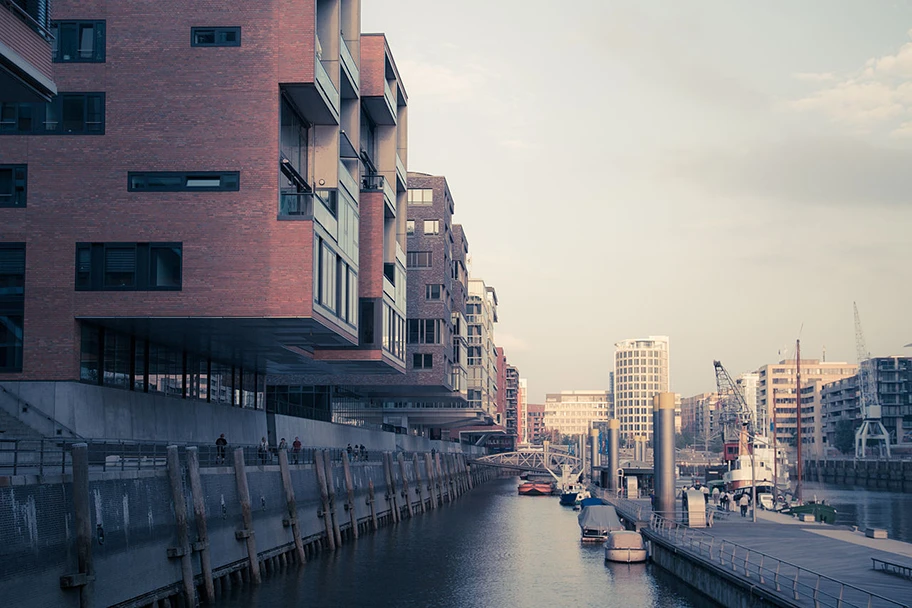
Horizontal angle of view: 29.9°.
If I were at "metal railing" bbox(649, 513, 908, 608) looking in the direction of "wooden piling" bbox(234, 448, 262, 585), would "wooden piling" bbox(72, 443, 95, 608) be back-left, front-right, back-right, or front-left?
front-left

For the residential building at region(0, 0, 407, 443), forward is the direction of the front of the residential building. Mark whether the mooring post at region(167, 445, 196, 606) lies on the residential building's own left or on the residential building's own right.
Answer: on the residential building's own right

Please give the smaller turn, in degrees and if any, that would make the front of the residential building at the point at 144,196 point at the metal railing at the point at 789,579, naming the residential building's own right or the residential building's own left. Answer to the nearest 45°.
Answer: approximately 45° to the residential building's own right

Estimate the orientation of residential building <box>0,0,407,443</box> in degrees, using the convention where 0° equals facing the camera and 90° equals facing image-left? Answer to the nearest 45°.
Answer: approximately 270°

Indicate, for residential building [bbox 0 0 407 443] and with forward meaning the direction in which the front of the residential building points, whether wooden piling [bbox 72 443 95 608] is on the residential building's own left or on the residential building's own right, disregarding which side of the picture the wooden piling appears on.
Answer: on the residential building's own right

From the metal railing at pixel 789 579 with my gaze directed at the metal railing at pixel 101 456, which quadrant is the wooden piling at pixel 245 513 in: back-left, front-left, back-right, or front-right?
front-right
